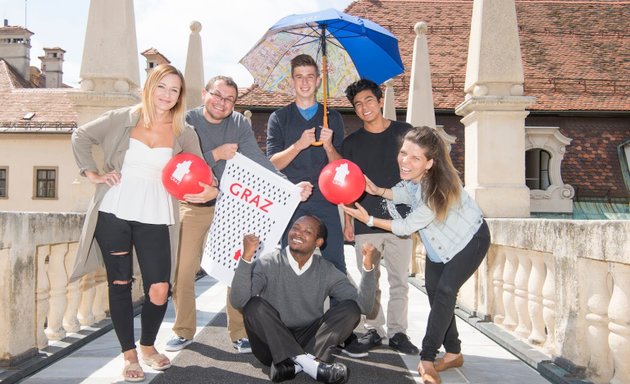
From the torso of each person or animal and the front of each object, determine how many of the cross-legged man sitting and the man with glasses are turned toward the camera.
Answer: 2

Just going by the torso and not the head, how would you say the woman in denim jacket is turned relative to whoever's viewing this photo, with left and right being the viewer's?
facing the viewer and to the left of the viewer

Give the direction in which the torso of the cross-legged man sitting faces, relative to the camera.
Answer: toward the camera

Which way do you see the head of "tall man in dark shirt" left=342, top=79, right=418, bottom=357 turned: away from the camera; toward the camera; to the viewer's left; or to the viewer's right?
toward the camera

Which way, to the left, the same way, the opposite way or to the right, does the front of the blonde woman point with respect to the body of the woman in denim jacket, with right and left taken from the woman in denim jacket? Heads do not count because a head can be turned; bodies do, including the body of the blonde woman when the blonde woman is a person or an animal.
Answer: to the left

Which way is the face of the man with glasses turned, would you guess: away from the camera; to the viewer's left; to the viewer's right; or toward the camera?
toward the camera

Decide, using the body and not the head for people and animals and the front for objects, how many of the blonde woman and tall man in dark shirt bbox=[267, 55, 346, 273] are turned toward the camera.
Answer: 2

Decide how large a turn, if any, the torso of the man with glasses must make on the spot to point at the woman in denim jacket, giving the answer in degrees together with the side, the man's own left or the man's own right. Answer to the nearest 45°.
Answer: approximately 45° to the man's own left

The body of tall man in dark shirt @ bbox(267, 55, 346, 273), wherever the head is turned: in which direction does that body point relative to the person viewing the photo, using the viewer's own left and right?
facing the viewer

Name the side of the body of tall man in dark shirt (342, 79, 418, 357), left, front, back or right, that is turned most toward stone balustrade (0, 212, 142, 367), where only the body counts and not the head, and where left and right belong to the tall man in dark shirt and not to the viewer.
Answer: right

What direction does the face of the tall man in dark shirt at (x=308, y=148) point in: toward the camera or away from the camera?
toward the camera

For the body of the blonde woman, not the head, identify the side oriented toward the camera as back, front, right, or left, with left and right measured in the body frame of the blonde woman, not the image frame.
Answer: front

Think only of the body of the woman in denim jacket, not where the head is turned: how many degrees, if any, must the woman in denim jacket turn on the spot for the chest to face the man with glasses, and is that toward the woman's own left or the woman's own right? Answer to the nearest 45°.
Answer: approximately 45° to the woman's own right
